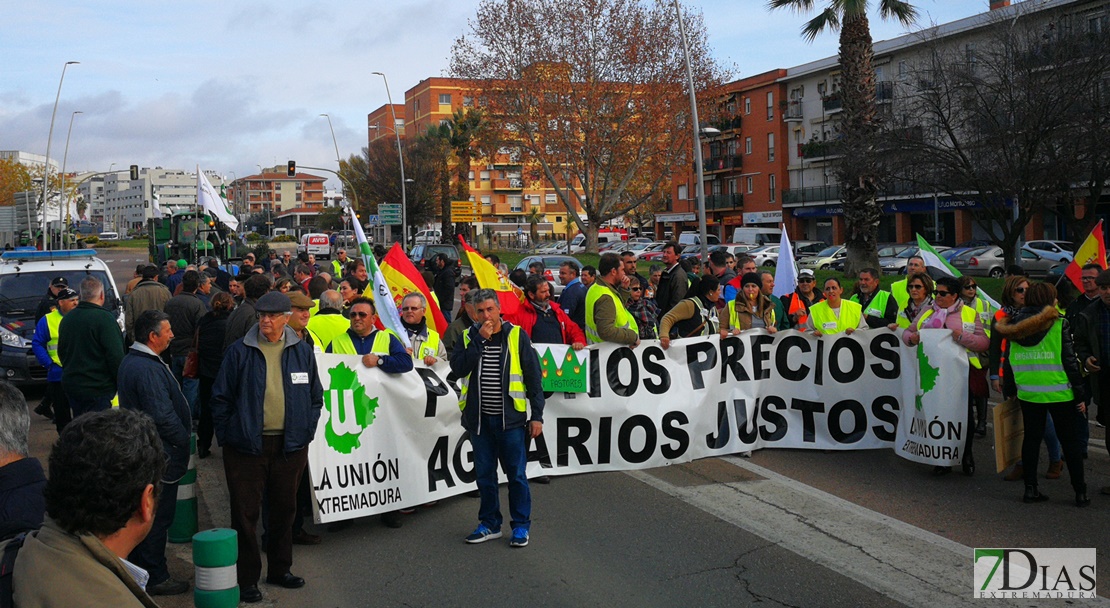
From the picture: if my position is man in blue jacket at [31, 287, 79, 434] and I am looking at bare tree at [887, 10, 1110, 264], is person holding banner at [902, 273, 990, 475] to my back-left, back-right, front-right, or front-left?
front-right

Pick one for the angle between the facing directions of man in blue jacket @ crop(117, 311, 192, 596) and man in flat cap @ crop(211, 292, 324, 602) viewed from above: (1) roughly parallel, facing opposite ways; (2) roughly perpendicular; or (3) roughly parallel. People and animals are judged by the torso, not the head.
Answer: roughly perpendicular

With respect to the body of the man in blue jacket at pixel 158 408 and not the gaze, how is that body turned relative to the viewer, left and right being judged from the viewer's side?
facing to the right of the viewer

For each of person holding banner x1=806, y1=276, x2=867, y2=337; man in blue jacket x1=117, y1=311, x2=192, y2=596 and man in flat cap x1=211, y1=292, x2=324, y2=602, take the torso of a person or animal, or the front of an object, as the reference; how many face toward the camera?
2

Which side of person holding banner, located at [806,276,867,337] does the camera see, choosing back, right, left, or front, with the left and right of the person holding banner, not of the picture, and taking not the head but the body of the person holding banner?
front

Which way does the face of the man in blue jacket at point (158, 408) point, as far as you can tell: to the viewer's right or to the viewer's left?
to the viewer's right

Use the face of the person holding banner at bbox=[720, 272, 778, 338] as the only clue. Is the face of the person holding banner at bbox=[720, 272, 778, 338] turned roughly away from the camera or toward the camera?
toward the camera

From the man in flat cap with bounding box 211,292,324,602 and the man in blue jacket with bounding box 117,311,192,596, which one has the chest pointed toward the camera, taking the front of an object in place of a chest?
the man in flat cap

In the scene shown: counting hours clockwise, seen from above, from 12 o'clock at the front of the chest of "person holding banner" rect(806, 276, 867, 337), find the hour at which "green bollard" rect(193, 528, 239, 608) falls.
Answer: The green bollard is roughly at 1 o'clock from the person holding banner.

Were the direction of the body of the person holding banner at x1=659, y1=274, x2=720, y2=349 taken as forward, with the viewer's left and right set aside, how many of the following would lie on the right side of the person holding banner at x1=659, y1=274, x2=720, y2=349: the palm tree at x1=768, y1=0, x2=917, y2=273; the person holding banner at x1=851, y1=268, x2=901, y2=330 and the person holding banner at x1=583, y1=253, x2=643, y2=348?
1

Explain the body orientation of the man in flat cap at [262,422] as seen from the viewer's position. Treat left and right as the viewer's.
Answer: facing the viewer
